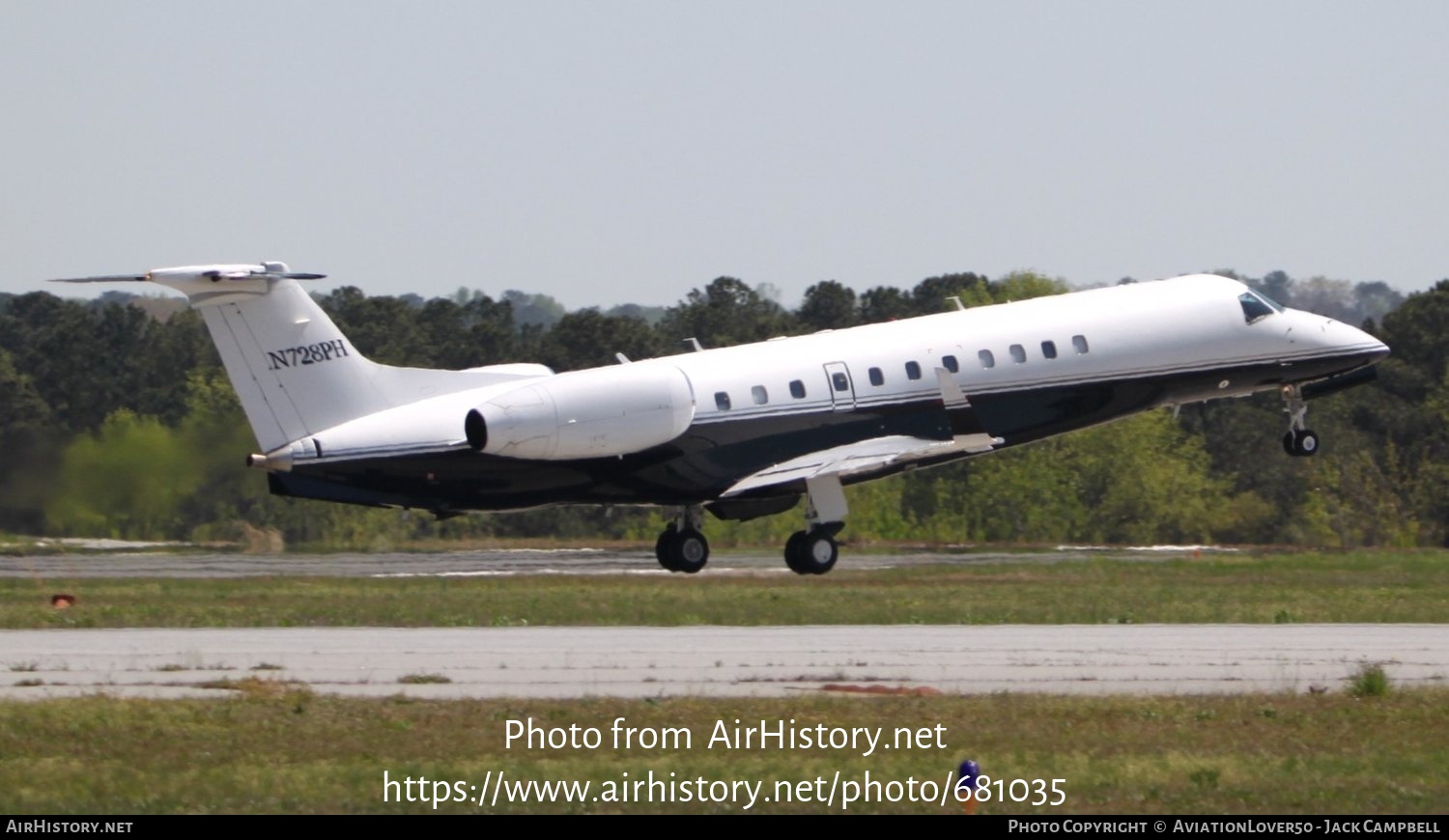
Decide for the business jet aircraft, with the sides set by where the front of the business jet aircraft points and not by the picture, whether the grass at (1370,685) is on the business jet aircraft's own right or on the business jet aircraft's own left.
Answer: on the business jet aircraft's own right

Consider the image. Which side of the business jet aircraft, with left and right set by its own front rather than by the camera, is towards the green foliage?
left

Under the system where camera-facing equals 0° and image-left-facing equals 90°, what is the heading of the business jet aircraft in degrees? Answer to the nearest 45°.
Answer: approximately 225°
